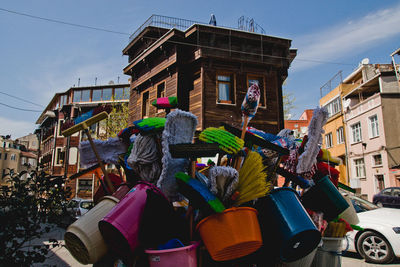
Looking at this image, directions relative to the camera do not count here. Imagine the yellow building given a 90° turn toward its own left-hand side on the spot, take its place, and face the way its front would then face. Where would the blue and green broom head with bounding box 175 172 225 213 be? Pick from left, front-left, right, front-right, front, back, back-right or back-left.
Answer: front-right

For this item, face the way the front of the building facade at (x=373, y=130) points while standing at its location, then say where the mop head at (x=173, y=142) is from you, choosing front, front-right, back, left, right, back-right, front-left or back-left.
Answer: front-left

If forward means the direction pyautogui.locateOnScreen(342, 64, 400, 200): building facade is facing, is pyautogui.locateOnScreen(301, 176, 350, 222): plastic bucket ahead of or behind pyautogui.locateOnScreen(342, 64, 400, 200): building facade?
ahead

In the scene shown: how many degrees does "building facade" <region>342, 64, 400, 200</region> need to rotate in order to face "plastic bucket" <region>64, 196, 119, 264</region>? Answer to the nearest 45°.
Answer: approximately 45° to its left

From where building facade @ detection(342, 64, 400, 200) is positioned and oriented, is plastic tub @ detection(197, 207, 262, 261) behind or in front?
in front

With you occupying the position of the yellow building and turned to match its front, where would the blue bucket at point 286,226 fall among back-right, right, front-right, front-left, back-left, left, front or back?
front-left

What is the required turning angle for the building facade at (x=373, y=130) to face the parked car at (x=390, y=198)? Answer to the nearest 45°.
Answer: approximately 45° to its left

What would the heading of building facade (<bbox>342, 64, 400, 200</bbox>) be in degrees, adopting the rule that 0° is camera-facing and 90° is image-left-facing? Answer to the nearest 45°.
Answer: approximately 45°

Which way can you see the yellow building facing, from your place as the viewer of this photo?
facing the viewer and to the left of the viewer
